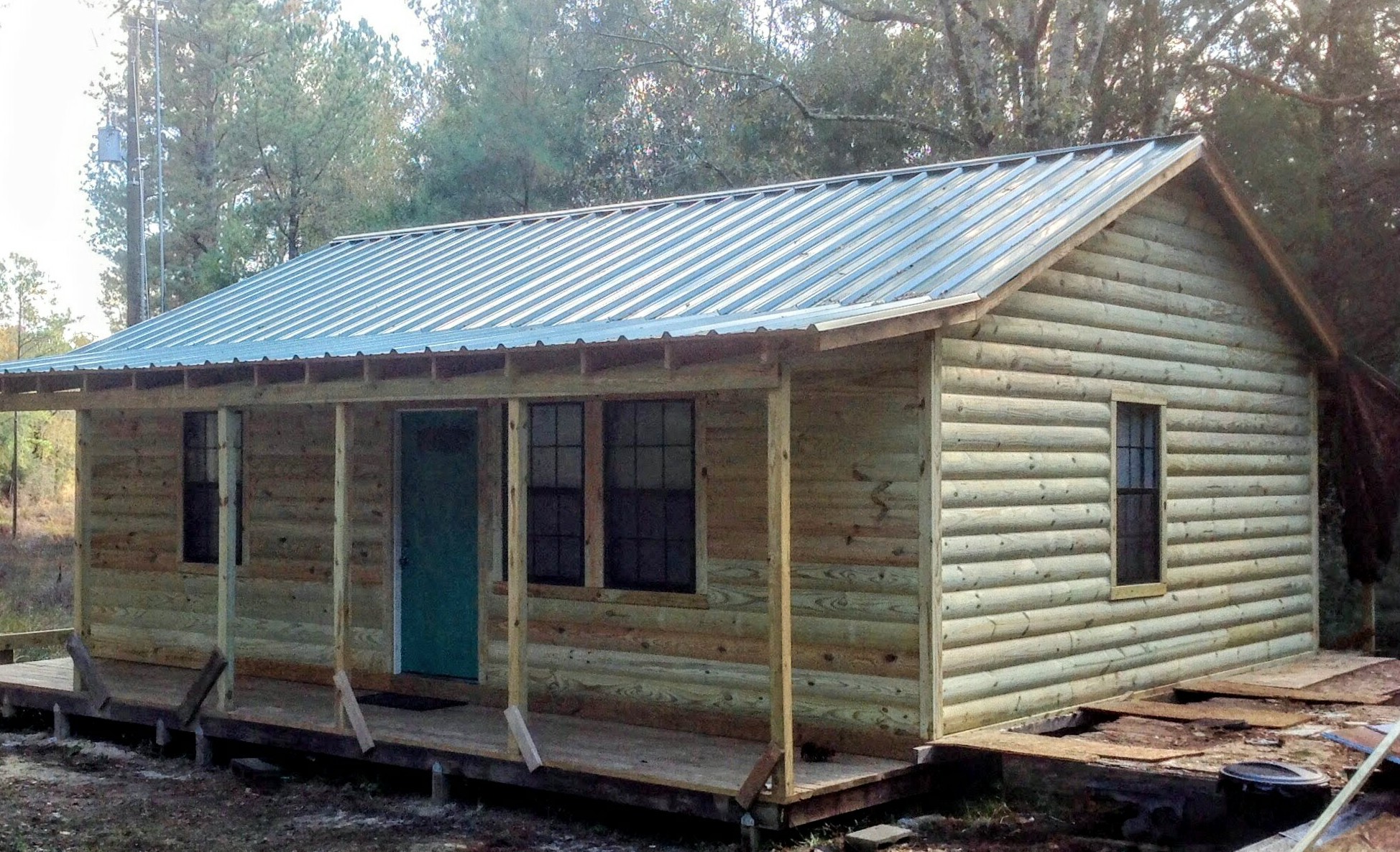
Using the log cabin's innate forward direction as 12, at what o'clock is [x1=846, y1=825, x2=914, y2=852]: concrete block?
The concrete block is roughly at 10 o'clock from the log cabin.

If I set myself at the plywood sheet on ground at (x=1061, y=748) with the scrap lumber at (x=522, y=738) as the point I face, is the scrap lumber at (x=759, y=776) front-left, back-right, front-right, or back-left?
front-left

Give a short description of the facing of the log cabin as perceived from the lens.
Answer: facing the viewer and to the left of the viewer

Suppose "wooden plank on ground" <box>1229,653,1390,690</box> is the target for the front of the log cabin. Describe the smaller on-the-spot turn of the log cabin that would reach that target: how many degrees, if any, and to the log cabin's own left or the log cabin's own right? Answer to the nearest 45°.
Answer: approximately 135° to the log cabin's own left

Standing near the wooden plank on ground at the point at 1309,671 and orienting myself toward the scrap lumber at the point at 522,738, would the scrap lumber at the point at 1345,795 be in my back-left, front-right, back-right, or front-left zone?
front-left

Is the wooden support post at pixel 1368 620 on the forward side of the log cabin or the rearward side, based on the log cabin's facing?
on the rearward side

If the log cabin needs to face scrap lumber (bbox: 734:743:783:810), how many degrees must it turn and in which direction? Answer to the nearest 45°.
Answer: approximately 45° to its left

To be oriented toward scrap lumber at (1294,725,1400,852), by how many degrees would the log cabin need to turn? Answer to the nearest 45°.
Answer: approximately 90° to its left

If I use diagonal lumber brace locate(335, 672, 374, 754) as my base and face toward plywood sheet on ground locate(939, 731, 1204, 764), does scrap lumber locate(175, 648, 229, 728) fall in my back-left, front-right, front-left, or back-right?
back-left
